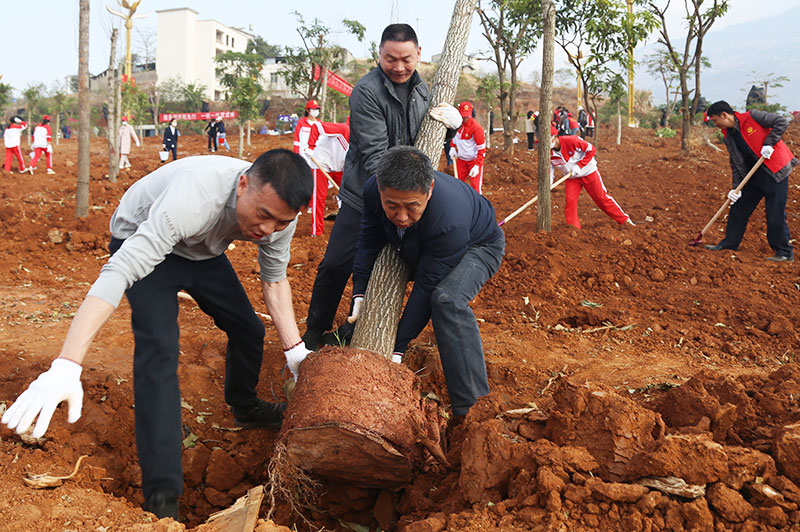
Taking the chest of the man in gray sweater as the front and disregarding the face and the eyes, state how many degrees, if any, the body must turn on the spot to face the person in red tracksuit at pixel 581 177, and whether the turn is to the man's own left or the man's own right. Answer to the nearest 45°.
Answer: approximately 90° to the man's own left

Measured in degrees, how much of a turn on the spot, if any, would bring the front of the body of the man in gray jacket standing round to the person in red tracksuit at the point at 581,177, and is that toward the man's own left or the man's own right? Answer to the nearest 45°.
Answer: approximately 90° to the man's own left

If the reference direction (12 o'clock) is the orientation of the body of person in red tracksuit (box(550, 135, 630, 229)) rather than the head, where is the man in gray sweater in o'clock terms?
The man in gray sweater is roughly at 11 o'clock from the person in red tracksuit.

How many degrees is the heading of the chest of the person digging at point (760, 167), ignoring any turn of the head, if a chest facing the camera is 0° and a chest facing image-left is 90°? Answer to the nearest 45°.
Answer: approximately 45°
